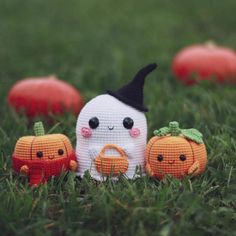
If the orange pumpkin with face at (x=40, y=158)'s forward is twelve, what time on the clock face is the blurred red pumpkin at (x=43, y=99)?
The blurred red pumpkin is roughly at 6 o'clock from the orange pumpkin with face.

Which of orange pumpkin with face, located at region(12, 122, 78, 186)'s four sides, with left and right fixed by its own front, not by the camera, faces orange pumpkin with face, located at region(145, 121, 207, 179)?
left

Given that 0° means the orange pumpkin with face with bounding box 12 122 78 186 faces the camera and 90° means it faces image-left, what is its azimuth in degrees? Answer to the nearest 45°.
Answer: approximately 0°

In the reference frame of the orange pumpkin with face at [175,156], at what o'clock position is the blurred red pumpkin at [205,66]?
The blurred red pumpkin is roughly at 6 o'clock from the orange pumpkin with face.

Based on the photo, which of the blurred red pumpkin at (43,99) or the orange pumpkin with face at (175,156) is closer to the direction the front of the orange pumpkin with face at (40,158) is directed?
the orange pumpkin with face

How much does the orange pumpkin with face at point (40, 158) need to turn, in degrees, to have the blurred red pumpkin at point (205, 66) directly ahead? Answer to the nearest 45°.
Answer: approximately 135° to its left

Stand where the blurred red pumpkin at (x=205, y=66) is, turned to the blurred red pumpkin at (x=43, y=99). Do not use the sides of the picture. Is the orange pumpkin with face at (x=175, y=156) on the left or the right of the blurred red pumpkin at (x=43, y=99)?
left

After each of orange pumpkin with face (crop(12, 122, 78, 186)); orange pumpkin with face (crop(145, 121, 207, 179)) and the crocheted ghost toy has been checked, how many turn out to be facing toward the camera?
3

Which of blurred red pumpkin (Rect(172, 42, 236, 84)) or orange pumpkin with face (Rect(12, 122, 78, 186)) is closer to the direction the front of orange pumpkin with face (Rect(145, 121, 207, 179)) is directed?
the orange pumpkin with face
